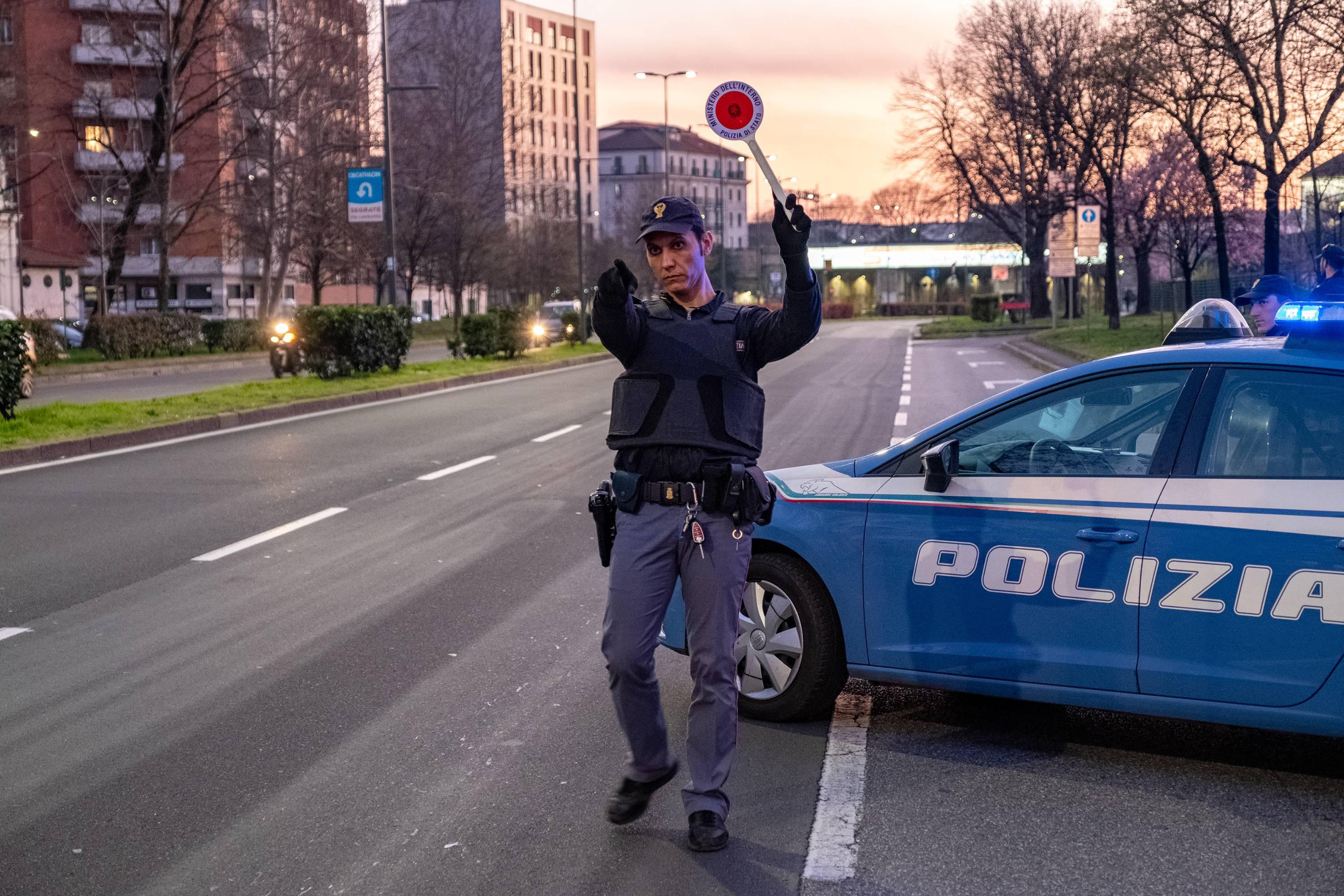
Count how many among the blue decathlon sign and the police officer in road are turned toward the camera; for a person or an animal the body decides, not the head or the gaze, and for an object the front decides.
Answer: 2

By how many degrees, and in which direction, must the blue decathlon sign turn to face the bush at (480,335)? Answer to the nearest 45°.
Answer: approximately 135° to its left

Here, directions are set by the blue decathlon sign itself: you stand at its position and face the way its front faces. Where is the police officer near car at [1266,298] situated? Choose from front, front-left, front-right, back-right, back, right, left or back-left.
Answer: front

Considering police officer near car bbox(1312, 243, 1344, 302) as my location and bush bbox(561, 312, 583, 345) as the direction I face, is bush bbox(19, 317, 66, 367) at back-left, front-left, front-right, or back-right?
front-left

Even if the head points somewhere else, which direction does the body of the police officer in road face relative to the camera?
toward the camera

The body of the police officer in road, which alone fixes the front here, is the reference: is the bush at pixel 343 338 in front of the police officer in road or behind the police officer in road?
behind

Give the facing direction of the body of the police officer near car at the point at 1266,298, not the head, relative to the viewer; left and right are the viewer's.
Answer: facing the viewer and to the left of the viewer

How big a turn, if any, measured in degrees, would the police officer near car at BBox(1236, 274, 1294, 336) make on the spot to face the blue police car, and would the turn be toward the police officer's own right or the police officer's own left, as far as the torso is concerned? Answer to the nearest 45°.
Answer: approximately 45° to the police officer's own left

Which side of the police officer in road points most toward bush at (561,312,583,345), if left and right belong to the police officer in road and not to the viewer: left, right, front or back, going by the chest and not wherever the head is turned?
back

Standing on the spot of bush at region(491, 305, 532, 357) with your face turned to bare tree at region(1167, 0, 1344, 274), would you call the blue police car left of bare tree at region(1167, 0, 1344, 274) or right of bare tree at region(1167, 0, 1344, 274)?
right

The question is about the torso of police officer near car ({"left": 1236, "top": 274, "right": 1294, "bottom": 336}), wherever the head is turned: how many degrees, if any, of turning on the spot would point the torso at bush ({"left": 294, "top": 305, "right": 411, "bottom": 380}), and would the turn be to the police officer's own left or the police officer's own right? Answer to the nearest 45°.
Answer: approximately 90° to the police officer's own right

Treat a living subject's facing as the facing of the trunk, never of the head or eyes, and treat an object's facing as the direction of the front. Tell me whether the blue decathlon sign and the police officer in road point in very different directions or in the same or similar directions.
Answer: same or similar directions
